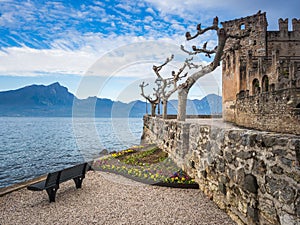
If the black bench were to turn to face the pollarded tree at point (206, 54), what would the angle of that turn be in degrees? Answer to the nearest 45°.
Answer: approximately 135° to its right

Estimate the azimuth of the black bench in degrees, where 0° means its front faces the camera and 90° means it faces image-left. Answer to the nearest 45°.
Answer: approximately 135°

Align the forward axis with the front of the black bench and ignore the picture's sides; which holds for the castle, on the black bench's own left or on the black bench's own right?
on the black bench's own right

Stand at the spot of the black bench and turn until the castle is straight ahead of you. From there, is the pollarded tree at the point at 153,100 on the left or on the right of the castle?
left

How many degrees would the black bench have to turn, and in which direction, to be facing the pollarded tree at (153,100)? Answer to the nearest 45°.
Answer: approximately 90° to its right

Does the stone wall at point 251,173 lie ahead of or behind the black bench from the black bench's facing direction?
behind
